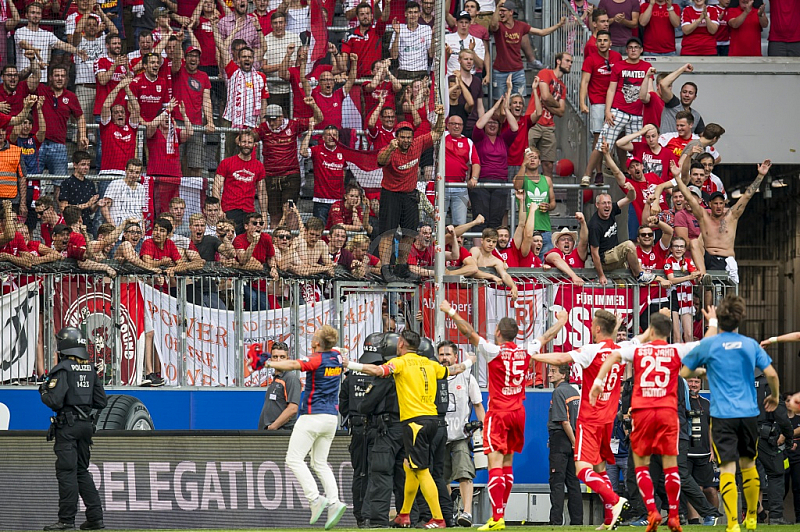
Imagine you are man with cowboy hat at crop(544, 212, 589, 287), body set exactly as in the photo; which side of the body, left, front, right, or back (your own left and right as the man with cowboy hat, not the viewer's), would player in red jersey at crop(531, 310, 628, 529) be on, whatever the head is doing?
front

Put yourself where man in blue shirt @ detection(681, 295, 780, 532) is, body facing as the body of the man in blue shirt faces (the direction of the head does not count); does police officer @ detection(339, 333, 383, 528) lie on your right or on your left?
on your left

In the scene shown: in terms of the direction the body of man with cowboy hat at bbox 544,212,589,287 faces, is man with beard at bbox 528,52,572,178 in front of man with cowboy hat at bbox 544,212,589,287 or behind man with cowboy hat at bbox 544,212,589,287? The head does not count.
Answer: behind

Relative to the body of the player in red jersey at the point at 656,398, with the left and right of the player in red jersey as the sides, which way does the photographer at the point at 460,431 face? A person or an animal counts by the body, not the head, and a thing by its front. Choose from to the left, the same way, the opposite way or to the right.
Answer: the opposite way

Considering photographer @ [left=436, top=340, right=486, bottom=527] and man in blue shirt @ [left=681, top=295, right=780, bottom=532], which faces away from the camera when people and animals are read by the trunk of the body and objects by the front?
the man in blue shirt

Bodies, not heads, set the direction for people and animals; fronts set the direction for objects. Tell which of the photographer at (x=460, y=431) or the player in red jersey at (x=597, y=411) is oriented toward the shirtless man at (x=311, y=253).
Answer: the player in red jersey

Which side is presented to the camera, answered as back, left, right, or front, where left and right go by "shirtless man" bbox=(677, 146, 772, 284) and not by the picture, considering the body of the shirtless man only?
front

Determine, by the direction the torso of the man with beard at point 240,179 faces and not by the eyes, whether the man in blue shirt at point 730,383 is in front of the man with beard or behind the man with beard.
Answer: in front

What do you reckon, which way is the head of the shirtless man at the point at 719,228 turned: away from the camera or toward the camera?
toward the camera

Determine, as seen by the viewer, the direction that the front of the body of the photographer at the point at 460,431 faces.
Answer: toward the camera

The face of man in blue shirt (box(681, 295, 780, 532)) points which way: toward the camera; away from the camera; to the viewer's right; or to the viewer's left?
away from the camera

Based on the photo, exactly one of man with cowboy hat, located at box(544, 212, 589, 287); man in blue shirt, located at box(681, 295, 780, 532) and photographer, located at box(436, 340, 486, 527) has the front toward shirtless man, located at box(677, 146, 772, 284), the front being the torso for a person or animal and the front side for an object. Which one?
the man in blue shirt

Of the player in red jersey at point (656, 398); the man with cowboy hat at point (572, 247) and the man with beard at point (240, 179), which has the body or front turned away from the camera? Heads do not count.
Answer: the player in red jersey

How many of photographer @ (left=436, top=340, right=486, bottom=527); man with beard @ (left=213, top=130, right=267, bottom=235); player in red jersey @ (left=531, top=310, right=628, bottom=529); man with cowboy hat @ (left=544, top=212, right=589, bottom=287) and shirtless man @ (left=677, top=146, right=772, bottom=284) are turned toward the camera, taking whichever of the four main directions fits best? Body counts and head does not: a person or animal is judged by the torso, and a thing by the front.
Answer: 4

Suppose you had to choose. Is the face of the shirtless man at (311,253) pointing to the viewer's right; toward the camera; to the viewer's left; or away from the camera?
toward the camera

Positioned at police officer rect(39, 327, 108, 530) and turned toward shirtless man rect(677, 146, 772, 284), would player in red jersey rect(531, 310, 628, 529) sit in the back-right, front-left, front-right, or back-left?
front-right

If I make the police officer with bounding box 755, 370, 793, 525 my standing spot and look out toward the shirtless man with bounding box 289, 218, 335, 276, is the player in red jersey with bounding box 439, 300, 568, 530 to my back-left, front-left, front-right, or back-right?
front-left

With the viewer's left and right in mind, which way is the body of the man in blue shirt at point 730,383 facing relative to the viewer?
facing away from the viewer

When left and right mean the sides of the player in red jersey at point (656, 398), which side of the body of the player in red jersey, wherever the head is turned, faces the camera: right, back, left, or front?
back

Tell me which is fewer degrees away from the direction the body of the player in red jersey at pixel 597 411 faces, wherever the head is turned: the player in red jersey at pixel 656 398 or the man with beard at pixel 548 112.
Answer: the man with beard

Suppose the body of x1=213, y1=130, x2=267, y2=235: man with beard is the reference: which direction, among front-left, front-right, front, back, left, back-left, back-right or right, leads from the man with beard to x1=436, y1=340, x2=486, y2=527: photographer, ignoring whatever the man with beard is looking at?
front-left

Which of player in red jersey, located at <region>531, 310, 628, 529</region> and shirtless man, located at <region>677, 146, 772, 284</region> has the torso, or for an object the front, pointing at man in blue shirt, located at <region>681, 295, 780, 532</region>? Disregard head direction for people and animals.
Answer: the shirtless man

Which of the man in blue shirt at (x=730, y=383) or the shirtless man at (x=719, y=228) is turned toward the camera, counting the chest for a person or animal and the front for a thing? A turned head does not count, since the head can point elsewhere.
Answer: the shirtless man
